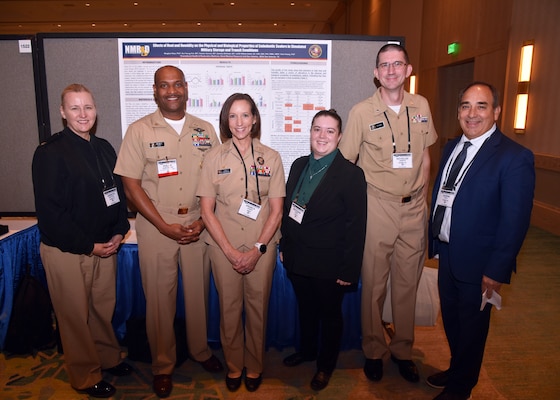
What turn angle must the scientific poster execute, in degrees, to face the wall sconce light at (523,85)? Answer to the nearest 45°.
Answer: approximately 135° to its left

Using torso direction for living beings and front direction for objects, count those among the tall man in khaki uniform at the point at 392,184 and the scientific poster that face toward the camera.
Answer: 2

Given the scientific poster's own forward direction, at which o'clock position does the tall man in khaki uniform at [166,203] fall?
The tall man in khaki uniform is roughly at 1 o'clock from the scientific poster.

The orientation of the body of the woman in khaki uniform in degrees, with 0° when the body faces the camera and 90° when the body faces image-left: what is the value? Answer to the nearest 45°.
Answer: approximately 0°

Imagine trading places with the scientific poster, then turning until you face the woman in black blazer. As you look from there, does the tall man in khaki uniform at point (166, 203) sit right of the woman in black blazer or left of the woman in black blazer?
right

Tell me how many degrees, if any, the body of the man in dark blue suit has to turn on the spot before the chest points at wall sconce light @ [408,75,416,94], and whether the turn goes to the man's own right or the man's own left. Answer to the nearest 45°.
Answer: approximately 135° to the man's own right
